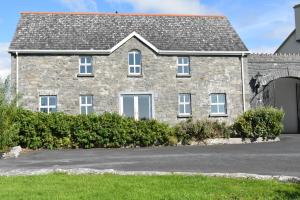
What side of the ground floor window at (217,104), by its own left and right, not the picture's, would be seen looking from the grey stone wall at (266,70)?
left

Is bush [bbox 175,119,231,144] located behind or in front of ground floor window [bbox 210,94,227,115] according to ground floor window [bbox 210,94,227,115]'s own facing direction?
in front

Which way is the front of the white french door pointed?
toward the camera

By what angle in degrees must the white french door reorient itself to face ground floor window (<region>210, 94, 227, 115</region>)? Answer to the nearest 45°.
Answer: approximately 90° to its left

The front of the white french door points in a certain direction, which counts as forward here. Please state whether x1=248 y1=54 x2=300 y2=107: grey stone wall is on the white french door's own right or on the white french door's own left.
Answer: on the white french door's own left

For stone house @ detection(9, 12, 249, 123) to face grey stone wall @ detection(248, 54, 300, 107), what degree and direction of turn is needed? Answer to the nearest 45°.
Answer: approximately 90° to its left

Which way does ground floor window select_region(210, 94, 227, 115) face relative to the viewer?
toward the camera

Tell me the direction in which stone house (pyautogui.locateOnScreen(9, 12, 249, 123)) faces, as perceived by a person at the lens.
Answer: facing the viewer

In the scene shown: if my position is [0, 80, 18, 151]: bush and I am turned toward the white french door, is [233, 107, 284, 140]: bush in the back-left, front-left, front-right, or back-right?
front-right

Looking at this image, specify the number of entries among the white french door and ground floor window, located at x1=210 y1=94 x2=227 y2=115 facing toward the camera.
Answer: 2

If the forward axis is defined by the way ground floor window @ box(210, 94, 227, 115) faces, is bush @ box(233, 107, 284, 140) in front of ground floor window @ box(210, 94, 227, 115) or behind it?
in front
